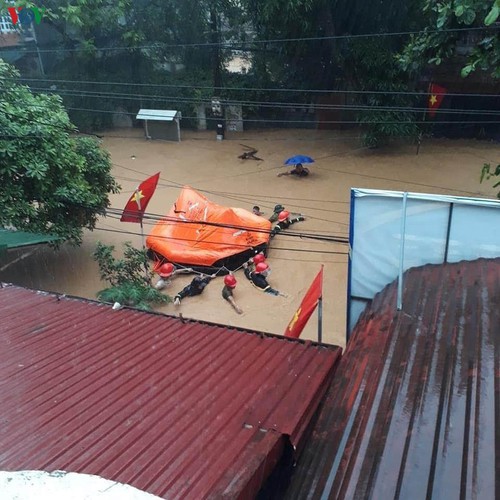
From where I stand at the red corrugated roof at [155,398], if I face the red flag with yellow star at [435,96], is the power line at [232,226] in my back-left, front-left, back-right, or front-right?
front-left
